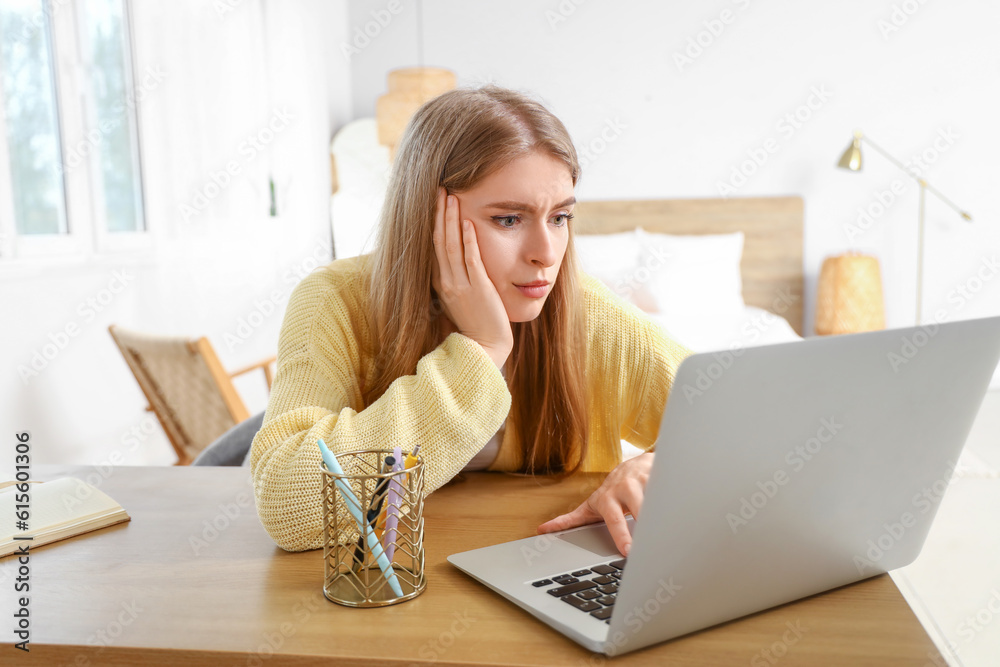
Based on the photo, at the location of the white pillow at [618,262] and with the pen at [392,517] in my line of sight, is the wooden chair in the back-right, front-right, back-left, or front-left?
front-right

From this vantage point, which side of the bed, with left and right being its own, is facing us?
front

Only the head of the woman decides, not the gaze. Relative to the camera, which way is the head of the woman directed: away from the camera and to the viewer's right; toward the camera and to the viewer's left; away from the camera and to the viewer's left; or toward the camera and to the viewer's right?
toward the camera and to the viewer's right

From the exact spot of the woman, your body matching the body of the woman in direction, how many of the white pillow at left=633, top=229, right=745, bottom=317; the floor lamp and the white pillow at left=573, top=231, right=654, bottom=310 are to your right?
0

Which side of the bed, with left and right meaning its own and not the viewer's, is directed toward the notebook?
front

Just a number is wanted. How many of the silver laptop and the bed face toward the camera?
1

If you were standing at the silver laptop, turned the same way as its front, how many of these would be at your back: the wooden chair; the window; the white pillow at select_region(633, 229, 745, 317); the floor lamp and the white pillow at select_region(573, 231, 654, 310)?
0

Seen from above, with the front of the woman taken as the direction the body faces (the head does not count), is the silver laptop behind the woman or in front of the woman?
in front

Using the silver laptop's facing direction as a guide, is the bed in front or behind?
in front

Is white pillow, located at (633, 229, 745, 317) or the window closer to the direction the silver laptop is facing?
the window

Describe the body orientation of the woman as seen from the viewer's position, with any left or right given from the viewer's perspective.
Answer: facing the viewer and to the right of the viewer

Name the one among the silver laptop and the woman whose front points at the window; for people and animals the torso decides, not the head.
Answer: the silver laptop

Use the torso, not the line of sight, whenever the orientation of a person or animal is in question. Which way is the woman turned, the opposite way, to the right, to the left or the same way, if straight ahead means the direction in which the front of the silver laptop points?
the opposite way

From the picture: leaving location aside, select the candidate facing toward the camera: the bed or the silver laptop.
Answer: the bed

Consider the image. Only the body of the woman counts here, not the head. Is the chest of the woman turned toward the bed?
no

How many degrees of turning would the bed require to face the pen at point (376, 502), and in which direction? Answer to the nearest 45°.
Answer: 0° — it already faces it

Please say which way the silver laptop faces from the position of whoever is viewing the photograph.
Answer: facing away from the viewer and to the left of the viewer
